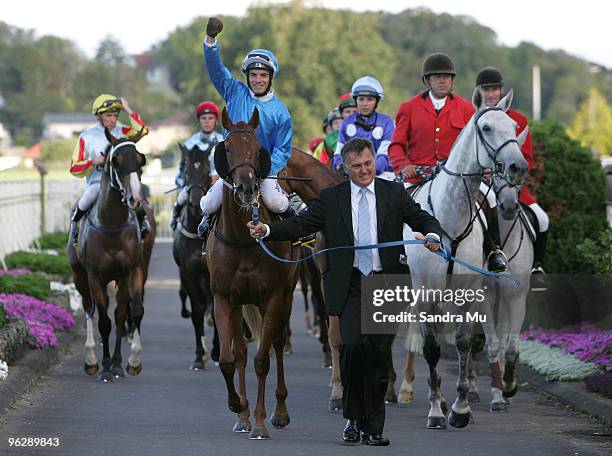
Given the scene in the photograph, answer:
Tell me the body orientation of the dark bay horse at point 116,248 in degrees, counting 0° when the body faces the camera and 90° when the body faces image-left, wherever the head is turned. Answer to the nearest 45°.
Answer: approximately 0°

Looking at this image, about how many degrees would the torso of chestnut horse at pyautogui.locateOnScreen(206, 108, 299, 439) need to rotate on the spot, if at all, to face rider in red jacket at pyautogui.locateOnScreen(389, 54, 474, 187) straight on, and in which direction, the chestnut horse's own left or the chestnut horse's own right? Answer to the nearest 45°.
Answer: approximately 135° to the chestnut horse's own left

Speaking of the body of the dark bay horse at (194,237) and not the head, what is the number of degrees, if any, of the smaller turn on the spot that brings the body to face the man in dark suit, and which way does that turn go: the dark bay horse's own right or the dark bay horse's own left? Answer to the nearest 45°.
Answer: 0° — it already faces them

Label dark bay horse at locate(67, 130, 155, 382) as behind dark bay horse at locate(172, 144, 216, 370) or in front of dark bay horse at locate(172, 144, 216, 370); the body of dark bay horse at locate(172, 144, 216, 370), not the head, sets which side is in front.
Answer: in front

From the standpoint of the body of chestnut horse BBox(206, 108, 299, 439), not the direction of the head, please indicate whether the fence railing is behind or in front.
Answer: behind

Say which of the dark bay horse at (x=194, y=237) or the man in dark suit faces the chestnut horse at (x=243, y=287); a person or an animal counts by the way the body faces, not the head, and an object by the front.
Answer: the dark bay horse
